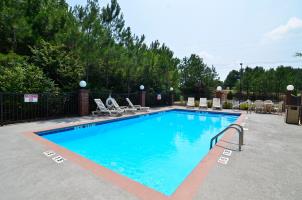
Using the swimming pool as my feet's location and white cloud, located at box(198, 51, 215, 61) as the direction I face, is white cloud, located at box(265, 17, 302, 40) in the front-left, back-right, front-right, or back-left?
front-right

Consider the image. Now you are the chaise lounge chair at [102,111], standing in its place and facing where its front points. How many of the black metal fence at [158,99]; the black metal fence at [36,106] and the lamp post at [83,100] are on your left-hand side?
1

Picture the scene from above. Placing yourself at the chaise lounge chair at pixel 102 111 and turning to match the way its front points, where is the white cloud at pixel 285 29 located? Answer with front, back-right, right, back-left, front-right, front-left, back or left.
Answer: front-left

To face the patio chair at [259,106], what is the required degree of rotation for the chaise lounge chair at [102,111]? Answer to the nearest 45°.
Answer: approximately 45° to its left

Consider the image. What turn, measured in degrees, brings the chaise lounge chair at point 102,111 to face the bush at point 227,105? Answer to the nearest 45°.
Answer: approximately 45° to its left

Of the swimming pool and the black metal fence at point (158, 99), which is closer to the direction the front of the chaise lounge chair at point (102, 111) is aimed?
the swimming pool

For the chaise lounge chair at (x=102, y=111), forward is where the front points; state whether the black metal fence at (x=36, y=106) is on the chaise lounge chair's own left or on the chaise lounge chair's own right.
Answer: on the chaise lounge chair's own right

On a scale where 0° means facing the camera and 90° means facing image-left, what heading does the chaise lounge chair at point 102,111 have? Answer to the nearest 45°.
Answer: approximately 315°

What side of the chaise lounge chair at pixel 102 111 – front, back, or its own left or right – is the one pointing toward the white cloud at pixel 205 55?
left
